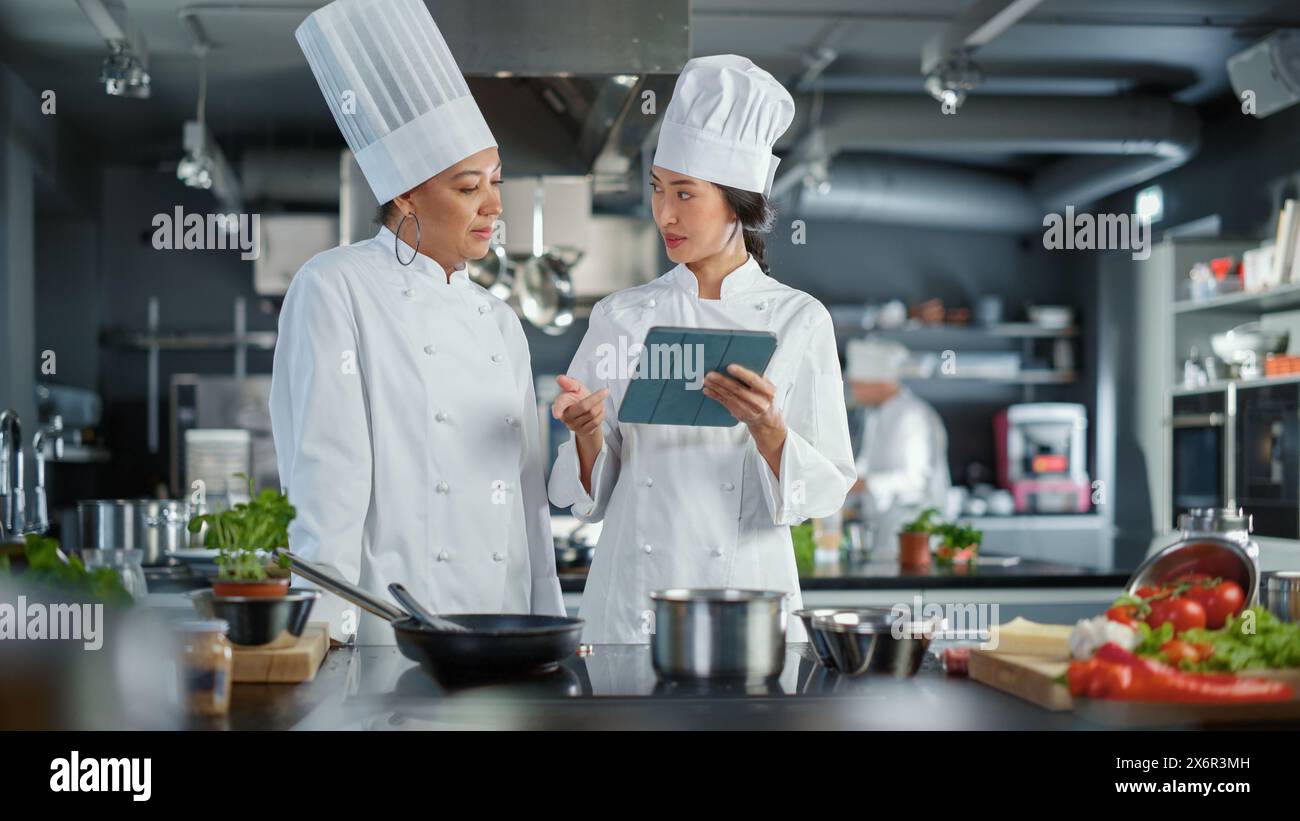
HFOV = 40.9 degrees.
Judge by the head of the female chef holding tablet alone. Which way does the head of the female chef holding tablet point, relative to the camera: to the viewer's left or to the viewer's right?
to the viewer's left

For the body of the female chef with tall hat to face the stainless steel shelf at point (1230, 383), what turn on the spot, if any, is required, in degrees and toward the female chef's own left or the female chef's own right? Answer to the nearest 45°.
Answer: approximately 90° to the female chef's own left

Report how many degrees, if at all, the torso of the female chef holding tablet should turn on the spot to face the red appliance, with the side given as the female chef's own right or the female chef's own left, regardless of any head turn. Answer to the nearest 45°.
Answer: approximately 180°

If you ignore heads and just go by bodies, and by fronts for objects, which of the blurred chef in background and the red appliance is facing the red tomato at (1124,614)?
the red appliance

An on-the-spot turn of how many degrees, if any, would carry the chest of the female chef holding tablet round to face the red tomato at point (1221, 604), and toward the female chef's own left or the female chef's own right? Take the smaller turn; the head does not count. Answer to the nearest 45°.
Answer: approximately 45° to the female chef's own left

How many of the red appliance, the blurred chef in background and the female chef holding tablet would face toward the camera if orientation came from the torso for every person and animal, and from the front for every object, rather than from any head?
2

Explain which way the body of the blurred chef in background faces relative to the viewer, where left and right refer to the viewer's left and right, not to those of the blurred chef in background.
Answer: facing to the left of the viewer

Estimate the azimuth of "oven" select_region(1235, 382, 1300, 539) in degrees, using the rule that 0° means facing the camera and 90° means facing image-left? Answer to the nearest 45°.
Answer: approximately 45°
